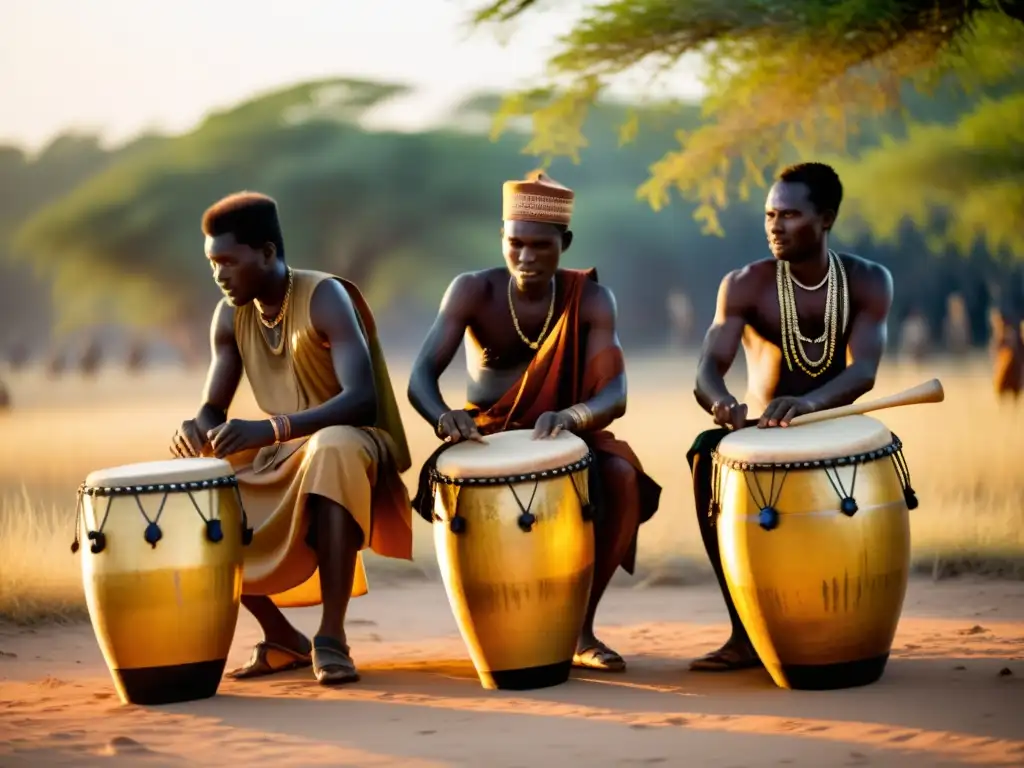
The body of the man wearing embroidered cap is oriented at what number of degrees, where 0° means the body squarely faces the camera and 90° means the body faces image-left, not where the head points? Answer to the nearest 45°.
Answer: approximately 0°

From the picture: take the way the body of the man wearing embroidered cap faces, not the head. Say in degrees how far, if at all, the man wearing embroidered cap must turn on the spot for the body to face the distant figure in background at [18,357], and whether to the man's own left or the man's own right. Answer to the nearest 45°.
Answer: approximately 180°

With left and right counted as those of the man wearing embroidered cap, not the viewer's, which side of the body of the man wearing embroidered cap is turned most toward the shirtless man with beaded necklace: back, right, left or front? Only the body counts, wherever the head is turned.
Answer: left

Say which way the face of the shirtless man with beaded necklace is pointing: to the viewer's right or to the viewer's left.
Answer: to the viewer's left

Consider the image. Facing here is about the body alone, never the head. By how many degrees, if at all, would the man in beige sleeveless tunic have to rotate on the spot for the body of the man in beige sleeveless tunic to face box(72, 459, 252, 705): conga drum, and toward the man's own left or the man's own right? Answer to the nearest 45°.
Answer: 0° — they already face it

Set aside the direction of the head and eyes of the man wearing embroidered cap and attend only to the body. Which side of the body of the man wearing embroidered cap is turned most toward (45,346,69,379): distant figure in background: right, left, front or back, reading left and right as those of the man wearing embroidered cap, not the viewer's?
back

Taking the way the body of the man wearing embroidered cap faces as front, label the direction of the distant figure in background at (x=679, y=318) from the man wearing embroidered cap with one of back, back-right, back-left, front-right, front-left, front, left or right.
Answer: back

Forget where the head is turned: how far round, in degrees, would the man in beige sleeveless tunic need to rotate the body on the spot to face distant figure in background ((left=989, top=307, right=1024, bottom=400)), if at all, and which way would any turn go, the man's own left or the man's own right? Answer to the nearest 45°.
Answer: approximately 180°
